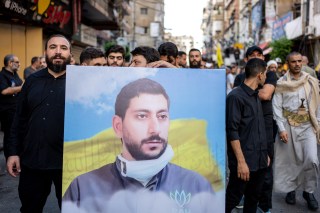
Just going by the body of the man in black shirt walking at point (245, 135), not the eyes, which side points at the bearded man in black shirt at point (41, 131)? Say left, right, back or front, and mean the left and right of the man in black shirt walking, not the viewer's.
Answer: right

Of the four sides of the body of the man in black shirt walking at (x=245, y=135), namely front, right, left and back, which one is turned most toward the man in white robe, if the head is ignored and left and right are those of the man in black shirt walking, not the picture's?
left

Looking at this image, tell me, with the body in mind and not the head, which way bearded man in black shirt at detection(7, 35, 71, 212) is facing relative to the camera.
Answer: toward the camera

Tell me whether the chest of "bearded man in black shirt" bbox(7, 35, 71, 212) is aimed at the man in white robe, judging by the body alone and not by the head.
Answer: no

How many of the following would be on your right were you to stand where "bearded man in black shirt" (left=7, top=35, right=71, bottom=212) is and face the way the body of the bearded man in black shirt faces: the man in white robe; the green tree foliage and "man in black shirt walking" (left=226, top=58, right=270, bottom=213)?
0

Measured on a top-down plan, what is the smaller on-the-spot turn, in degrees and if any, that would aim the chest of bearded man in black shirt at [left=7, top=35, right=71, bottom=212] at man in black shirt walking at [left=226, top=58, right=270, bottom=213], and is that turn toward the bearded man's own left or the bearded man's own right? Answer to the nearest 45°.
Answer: approximately 90° to the bearded man's own left

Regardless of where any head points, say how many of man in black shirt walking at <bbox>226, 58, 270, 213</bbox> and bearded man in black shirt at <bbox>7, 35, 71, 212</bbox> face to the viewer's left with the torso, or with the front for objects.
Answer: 0

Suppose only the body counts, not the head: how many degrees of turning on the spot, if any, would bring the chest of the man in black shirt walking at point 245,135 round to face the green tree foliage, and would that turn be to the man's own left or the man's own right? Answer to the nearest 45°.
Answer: approximately 135° to the man's own left

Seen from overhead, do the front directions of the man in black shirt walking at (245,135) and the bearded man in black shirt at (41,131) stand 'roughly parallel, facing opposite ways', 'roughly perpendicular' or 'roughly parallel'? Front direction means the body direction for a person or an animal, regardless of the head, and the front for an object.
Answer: roughly parallel

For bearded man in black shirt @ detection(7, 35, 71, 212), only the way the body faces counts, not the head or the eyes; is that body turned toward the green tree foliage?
no

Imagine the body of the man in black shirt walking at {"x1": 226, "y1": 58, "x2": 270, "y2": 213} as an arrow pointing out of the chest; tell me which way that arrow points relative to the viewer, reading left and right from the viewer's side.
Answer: facing the viewer and to the right of the viewer
